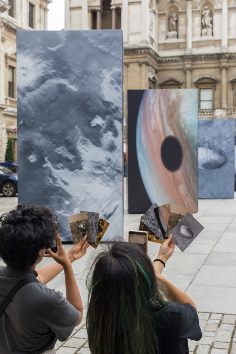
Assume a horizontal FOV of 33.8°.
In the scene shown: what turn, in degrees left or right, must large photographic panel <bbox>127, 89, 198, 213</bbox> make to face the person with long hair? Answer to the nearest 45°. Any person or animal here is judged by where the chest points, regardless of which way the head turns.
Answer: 0° — it already faces them

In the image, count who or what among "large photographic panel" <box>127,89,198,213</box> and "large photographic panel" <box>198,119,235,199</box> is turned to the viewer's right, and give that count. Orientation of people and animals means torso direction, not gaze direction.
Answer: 0

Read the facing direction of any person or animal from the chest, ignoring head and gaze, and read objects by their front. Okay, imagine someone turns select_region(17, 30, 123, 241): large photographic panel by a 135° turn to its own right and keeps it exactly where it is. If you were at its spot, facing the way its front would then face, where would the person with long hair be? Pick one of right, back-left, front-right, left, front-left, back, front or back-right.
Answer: back-left

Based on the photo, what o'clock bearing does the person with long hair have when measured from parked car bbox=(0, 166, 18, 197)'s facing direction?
The person with long hair is roughly at 3 o'clock from the parked car.

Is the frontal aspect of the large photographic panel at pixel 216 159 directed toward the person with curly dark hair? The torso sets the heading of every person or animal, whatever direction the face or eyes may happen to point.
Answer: yes

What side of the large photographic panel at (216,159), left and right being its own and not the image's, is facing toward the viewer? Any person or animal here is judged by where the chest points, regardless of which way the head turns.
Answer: front

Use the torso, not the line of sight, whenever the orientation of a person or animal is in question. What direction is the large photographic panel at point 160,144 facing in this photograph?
toward the camera

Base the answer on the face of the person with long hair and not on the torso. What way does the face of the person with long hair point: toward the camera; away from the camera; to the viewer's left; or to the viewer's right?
away from the camera

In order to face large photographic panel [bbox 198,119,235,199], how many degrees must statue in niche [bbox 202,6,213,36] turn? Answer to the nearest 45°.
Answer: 0° — it already faces it

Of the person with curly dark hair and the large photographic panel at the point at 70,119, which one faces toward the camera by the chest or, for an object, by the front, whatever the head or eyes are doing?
the large photographic panel

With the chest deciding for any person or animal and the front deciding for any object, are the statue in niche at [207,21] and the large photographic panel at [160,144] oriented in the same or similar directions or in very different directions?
same or similar directions

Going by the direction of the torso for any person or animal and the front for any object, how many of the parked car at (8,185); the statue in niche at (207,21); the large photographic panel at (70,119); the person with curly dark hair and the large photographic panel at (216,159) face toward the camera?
3

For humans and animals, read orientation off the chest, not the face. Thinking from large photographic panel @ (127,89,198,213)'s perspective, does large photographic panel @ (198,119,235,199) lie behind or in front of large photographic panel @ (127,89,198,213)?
behind

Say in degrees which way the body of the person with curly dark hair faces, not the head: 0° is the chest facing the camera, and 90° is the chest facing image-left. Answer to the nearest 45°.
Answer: approximately 225°

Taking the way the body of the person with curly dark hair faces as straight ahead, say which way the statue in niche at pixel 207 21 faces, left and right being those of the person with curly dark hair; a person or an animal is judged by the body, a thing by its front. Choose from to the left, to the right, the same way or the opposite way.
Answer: the opposite way

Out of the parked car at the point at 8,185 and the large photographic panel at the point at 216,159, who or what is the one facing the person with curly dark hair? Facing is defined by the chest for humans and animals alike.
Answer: the large photographic panel

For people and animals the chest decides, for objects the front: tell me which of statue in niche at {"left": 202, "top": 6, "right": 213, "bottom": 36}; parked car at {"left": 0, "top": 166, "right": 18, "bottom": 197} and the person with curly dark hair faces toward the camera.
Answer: the statue in niche

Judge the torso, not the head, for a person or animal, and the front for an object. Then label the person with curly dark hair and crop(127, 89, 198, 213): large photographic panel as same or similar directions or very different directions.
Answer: very different directions

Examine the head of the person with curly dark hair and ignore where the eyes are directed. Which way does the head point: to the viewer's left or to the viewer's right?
to the viewer's right

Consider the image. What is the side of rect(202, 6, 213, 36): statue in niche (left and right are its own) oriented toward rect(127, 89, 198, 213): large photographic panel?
front
